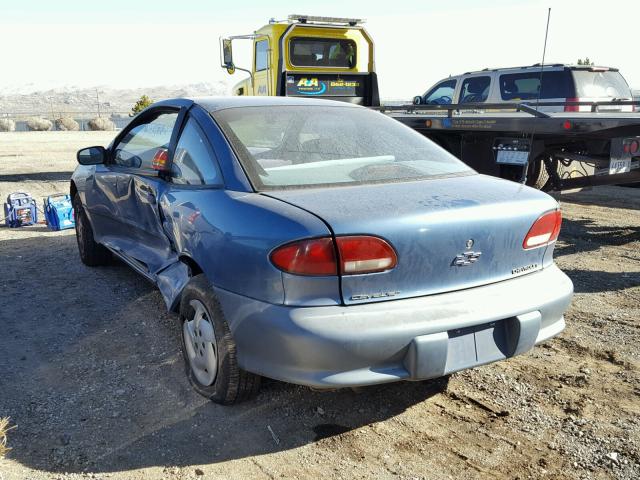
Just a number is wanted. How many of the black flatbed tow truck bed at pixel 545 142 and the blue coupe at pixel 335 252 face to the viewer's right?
0

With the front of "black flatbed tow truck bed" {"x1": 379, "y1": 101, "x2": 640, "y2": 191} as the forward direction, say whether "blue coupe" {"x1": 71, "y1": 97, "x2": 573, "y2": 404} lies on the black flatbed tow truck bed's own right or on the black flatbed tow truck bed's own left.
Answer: on the black flatbed tow truck bed's own left

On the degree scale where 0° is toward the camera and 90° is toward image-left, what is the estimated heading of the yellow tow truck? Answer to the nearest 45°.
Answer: approximately 135°

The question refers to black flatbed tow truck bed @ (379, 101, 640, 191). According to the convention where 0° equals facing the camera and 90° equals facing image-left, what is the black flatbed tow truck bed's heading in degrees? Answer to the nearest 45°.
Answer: approximately 135°

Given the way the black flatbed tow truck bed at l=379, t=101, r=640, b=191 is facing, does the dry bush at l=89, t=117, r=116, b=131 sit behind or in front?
in front

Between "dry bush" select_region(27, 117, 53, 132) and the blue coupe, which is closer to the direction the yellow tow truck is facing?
the dry bush

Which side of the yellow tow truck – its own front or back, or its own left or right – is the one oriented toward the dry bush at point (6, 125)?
front

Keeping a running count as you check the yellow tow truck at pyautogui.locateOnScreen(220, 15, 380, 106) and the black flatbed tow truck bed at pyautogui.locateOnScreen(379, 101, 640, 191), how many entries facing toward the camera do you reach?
0

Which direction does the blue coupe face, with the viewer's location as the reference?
facing away from the viewer and to the left of the viewer

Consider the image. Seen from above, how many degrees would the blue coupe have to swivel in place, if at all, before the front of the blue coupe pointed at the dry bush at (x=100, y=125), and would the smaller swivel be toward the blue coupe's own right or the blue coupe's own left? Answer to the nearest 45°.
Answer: approximately 45° to the blue coupe's own right

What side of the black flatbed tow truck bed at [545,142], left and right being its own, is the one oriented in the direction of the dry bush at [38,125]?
front

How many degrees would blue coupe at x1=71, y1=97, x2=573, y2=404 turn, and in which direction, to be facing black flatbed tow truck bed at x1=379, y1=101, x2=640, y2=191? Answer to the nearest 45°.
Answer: approximately 90° to its right

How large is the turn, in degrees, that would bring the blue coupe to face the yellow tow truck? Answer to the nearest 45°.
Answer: approximately 45° to its right

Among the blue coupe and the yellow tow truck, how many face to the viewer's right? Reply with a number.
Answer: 0
